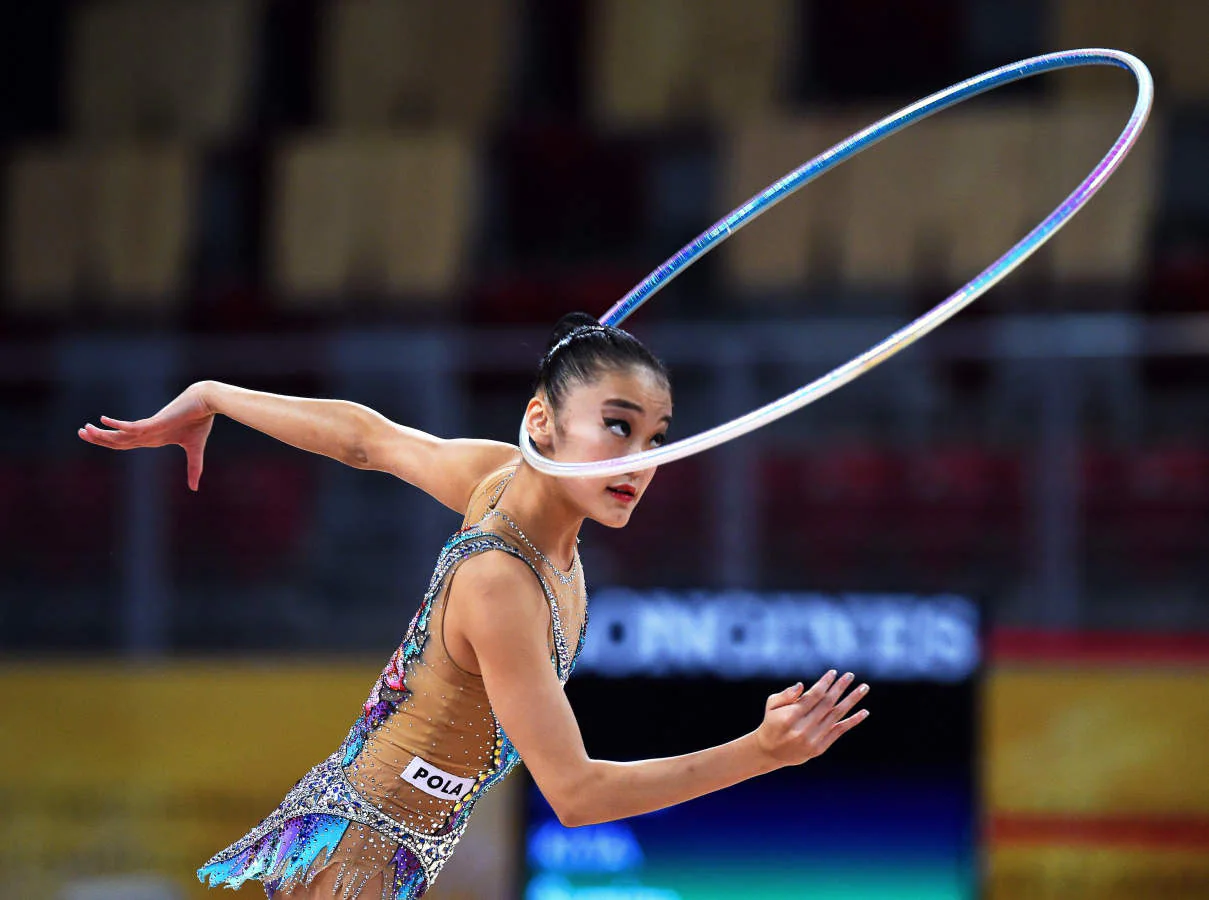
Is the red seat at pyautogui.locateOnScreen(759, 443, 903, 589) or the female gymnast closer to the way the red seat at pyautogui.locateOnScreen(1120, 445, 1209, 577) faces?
the female gymnast

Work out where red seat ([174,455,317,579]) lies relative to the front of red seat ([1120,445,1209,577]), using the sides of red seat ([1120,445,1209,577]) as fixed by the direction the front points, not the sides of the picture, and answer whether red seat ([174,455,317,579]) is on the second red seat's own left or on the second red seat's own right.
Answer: on the second red seat's own right

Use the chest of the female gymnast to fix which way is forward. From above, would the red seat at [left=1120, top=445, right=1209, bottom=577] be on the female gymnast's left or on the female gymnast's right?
on the female gymnast's left

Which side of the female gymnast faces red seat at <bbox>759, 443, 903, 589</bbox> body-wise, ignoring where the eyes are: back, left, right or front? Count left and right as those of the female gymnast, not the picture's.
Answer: left

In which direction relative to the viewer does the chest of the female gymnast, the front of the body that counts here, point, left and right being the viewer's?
facing to the right of the viewer

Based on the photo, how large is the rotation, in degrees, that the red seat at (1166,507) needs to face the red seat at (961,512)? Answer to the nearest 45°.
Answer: approximately 90° to its right

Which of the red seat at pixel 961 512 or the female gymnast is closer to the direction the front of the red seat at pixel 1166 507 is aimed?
the female gymnast

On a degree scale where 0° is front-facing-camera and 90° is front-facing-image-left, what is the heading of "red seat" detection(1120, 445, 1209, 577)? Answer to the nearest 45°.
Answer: approximately 0°

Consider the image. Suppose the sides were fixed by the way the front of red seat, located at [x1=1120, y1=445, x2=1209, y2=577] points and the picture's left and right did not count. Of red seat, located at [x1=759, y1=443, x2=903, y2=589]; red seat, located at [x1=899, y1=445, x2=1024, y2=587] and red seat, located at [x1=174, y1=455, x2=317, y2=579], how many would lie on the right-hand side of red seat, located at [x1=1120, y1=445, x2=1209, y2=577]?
3
